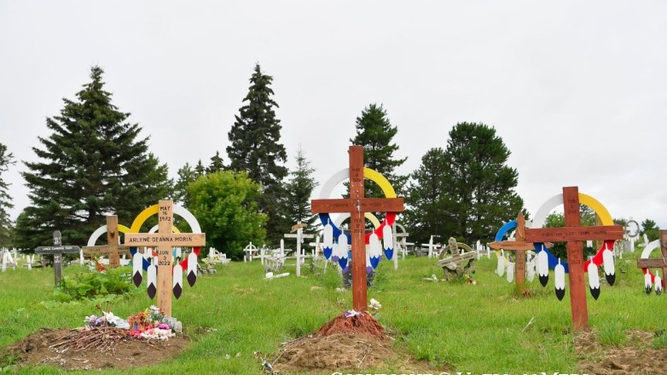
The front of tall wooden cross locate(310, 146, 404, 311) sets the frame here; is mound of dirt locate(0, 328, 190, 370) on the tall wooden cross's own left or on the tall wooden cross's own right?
on the tall wooden cross's own right

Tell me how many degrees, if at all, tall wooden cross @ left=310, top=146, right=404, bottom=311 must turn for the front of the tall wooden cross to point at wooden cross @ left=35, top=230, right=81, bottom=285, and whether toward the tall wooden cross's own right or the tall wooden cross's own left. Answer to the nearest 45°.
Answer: approximately 135° to the tall wooden cross's own right

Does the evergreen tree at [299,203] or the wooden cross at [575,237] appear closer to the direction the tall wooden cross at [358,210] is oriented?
the wooden cross

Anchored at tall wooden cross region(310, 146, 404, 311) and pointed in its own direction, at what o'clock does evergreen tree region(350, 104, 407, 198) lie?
The evergreen tree is roughly at 6 o'clock from the tall wooden cross.

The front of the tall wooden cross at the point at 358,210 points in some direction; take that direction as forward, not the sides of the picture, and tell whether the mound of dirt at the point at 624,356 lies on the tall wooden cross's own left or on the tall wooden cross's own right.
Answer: on the tall wooden cross's own left

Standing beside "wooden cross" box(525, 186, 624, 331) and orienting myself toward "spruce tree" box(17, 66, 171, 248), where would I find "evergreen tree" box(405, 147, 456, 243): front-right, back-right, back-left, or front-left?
front-right

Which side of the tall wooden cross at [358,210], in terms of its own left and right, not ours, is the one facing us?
front

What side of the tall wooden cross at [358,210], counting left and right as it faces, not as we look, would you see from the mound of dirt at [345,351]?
front

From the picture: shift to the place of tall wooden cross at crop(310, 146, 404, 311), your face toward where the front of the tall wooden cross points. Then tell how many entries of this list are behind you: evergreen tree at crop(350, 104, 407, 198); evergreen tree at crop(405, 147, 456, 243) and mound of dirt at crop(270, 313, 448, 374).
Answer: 2

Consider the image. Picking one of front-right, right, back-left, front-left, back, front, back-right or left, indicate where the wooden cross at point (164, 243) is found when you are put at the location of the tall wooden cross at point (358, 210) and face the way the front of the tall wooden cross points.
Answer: right

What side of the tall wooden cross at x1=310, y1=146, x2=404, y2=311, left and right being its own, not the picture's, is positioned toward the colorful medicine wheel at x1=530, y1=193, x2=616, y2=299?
left

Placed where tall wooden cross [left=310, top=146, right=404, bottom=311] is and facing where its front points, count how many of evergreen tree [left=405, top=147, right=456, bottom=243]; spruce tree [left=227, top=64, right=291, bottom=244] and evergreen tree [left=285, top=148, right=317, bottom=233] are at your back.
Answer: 3

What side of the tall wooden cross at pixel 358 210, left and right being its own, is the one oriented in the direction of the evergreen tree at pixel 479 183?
back

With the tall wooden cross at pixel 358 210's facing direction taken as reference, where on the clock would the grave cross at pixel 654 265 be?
The grave cross is roughly at 8 o'clock from the tall wooden cross.

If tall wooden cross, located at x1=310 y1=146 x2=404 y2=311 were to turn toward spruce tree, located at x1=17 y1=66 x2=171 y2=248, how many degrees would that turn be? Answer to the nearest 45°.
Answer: approximately 135° to its right

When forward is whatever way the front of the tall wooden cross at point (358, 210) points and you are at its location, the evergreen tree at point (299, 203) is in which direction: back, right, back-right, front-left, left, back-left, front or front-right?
back
